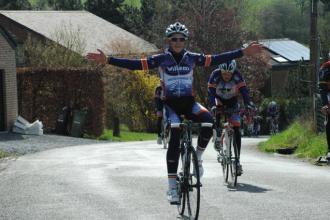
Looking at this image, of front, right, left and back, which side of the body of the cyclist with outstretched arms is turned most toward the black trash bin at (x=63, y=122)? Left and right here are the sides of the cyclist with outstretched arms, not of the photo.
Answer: back

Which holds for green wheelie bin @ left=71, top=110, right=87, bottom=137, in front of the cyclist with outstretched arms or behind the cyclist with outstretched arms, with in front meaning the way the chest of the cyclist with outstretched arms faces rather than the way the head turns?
behind

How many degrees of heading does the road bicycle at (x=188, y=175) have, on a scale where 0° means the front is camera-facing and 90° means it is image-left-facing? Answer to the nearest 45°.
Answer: approximately 0°

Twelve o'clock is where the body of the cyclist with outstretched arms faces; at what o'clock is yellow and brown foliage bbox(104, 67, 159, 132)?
The yellow and brown foliage is roughly at 6 o'clock from the cyclist with outstretched arms.

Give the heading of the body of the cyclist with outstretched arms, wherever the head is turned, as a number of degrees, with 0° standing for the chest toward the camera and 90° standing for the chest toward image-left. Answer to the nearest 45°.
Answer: approximately 0°

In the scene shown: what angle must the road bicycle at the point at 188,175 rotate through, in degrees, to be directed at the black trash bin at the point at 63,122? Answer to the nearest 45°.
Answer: approximately 180°

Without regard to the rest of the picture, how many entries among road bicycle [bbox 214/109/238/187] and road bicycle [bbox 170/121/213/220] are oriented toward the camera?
2

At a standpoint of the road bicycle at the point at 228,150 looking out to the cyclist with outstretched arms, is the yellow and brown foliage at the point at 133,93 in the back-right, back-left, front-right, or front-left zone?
back-right
